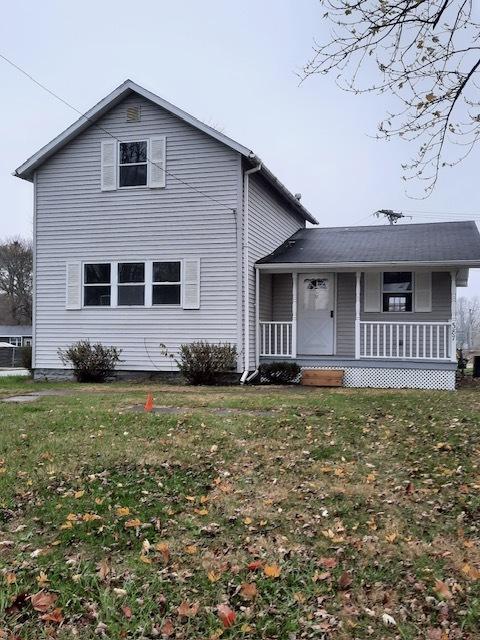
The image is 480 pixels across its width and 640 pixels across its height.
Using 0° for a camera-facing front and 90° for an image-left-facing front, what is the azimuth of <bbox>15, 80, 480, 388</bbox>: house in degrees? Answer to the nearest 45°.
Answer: approximately 0°

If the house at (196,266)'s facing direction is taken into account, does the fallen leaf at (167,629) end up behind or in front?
in front

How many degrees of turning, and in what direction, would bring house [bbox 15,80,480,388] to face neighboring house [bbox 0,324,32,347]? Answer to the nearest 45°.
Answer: approximately 135° to its right

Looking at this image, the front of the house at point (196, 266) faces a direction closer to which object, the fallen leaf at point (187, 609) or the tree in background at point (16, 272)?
the fallen leaf

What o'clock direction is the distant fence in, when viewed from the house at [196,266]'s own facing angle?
The distant fence is roughly at 5 o'clock from the house.

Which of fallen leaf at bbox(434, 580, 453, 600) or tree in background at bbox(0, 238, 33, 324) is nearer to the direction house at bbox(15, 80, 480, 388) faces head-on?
the fallen leaf

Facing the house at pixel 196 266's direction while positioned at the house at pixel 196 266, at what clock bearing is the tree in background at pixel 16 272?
The tree in background is roughly at 5 o'clock from the house.

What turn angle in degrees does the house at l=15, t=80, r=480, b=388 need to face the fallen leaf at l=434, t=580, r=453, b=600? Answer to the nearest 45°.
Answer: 0° — it already faces it

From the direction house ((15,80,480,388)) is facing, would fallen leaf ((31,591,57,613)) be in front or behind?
in front

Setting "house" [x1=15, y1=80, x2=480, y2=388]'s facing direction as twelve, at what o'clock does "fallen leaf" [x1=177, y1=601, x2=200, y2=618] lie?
The fallen leaf is roughly at 12 o'clock from the house.

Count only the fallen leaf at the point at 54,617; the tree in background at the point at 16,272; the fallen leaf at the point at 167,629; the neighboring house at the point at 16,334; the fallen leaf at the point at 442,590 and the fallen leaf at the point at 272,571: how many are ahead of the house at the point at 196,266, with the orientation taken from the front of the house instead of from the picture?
4

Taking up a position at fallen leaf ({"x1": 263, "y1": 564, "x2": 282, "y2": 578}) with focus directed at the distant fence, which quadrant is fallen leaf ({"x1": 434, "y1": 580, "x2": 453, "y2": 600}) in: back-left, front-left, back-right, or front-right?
back-right
